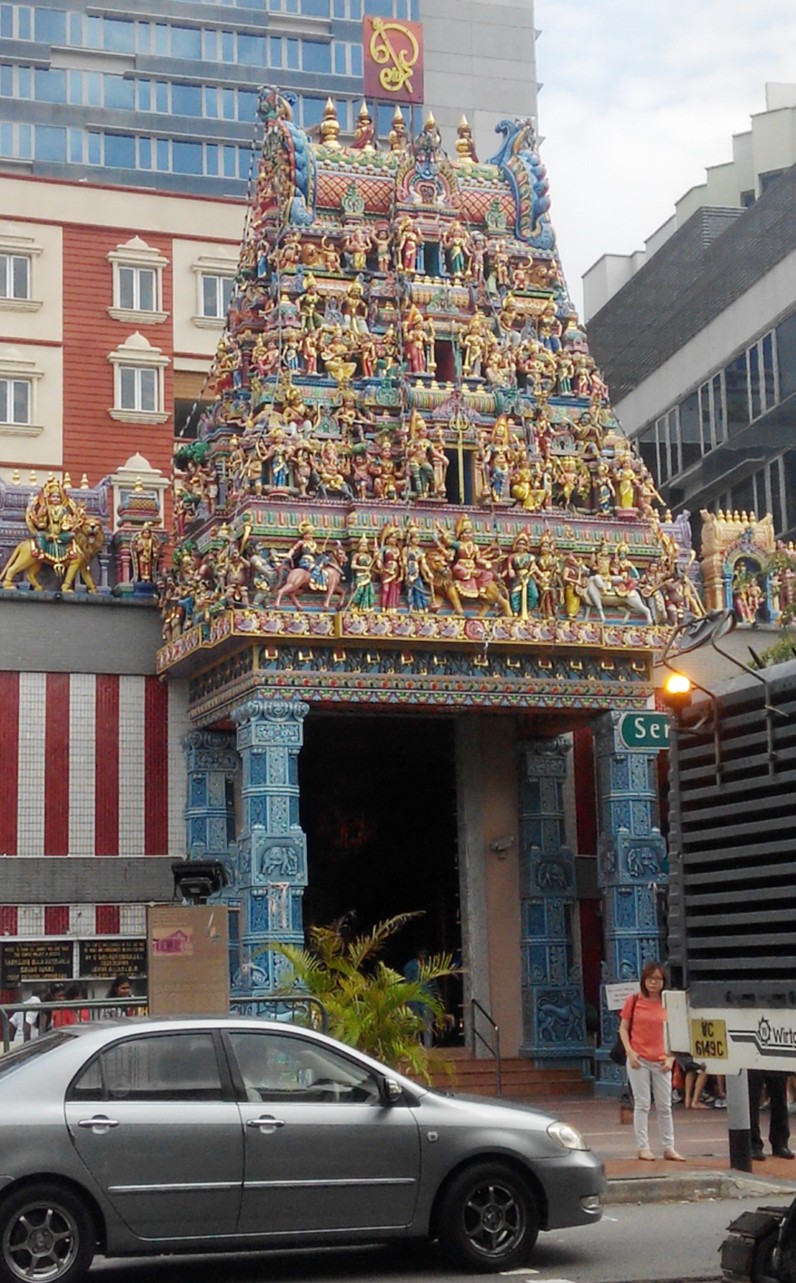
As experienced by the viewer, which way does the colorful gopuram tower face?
facing the viewer

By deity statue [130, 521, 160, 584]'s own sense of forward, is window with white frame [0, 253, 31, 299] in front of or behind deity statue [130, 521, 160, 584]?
behind

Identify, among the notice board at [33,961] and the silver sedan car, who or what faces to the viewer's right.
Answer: the silver sedan car

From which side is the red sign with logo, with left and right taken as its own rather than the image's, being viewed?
front

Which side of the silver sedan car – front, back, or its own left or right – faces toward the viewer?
right

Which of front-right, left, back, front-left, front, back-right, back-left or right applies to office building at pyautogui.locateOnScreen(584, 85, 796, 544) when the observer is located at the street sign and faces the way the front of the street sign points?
back

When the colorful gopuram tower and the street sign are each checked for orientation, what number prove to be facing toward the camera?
2

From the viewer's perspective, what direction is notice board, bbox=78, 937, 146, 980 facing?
toward the camera

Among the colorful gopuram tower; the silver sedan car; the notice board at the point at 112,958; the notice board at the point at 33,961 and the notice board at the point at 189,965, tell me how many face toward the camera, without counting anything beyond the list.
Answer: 4

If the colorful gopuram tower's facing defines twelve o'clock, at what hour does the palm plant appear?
The palm plant is roughly at 12 o'clock from the colorful gopuram tower.

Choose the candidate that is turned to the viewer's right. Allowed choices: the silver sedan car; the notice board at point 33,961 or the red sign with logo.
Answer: the silver sedan car

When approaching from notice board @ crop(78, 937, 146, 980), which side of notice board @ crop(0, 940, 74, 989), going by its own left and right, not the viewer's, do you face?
left

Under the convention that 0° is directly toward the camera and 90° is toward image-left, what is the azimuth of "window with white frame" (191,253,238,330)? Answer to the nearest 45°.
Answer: approximately 0°

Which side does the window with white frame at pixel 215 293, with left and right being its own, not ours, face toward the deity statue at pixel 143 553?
front

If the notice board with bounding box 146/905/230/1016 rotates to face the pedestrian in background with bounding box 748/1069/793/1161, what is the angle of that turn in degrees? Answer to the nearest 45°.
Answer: approximately 90° to its left

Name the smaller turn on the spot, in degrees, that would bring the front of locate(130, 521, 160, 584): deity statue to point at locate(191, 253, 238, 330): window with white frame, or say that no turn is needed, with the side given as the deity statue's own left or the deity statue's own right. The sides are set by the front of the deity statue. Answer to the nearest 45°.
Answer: approximately 180°
